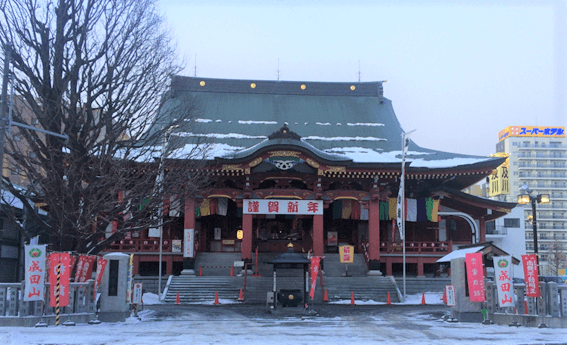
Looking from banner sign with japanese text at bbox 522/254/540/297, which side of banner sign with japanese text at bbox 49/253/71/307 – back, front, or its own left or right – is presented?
left

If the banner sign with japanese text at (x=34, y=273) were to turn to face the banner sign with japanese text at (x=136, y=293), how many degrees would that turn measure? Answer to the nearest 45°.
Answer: approximately 135° to its left

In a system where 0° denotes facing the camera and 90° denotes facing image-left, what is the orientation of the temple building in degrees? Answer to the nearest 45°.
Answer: approximately 0°

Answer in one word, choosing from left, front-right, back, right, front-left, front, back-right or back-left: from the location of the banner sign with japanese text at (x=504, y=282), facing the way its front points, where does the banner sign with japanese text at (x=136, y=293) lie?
right
